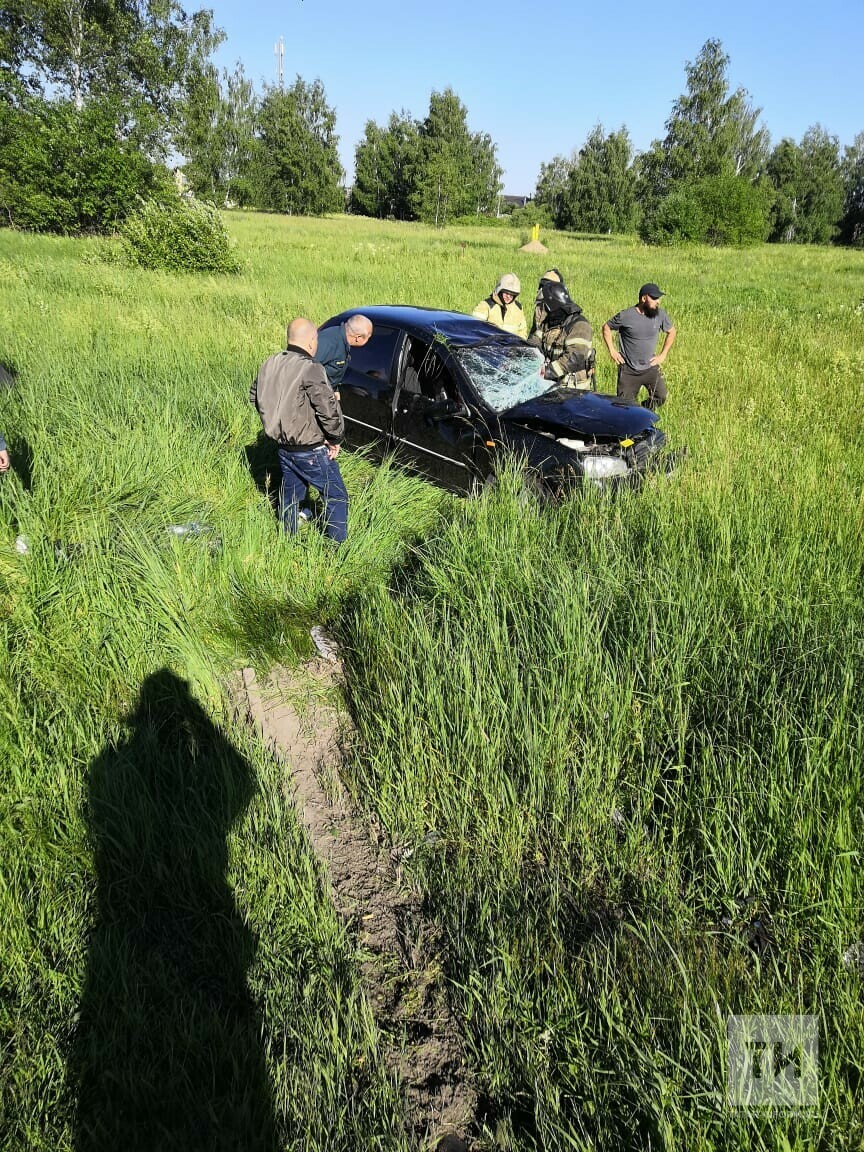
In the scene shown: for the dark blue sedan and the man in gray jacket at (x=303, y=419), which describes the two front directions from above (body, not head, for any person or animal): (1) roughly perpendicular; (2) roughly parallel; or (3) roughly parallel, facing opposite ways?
roughly perpendicular

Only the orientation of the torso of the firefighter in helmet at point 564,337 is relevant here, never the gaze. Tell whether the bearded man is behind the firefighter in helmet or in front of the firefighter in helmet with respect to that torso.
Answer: behind

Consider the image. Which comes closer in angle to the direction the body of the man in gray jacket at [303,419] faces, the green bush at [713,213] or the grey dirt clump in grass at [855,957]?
the green bush

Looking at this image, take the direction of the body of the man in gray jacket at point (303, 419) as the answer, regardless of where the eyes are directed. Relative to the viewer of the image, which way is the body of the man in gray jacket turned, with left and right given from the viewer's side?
facing away from the viewer and to the right of the viewer

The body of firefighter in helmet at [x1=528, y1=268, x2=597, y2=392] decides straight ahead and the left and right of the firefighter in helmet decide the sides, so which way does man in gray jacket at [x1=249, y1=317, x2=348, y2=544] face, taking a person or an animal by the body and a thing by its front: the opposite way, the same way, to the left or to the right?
the opposite way

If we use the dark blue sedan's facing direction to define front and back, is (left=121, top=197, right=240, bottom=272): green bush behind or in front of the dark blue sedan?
behind

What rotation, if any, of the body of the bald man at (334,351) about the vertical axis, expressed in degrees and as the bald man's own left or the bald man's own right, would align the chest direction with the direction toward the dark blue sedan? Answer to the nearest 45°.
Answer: approximately 45° to the bald man's own right

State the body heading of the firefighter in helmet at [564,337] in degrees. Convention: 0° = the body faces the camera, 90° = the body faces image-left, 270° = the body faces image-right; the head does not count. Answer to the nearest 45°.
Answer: approximately 45°

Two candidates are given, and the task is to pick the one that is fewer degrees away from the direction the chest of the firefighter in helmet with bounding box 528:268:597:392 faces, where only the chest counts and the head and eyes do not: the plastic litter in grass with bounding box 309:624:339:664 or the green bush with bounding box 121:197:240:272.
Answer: the plastic litter in grass

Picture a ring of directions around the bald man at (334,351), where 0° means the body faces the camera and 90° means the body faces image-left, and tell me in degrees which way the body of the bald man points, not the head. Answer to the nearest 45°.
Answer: approximately 270°

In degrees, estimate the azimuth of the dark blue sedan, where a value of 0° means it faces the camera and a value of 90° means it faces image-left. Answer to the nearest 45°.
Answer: approximately 315°

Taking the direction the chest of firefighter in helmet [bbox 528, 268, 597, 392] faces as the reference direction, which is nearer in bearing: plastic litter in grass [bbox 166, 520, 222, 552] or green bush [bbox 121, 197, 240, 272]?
the plastic litter in grass

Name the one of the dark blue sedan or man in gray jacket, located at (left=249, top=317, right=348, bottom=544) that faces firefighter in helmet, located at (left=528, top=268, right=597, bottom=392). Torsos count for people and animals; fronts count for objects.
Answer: the man in gray jacket

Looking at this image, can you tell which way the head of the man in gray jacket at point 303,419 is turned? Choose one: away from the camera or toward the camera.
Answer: away from the camera

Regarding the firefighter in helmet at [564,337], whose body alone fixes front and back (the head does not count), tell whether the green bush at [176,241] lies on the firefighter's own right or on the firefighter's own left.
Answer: on the firefighter's own right
